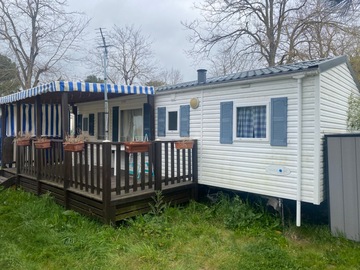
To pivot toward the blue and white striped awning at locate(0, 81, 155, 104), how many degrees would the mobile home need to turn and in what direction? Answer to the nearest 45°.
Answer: approximately 45° to its right

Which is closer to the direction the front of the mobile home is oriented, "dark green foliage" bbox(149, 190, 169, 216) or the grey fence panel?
the dark green foliage

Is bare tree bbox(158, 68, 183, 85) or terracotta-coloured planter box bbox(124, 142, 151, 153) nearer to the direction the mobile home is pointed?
the terracotta-coloured planter box

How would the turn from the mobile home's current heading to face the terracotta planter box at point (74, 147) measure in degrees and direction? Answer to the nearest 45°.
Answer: approximately 45° to its right

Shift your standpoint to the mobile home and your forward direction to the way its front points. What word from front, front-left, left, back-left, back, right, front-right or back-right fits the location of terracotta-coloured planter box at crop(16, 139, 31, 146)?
front-right

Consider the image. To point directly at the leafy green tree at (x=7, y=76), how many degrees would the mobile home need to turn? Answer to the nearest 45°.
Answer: approximately 90° to its right

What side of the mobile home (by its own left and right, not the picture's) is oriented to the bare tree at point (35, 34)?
right

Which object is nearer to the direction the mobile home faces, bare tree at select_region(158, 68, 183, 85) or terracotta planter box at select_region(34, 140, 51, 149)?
the terracotta planter box

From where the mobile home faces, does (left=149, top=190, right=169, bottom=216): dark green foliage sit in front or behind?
in front

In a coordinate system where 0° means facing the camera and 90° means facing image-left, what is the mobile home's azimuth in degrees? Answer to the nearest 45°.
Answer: approximately 45°

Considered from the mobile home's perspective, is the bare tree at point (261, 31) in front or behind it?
behind

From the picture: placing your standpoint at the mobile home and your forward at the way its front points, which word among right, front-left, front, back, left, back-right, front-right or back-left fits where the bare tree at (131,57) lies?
right

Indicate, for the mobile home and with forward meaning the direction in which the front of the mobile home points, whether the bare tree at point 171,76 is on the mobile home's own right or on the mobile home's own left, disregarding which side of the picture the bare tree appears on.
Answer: on the mobile home's own right

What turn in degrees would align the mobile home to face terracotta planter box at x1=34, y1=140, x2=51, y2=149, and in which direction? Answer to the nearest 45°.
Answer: approximately 45° to its right

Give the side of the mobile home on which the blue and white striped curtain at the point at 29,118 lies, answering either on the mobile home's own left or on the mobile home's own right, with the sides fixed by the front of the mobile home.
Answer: on the mobile home's own right
